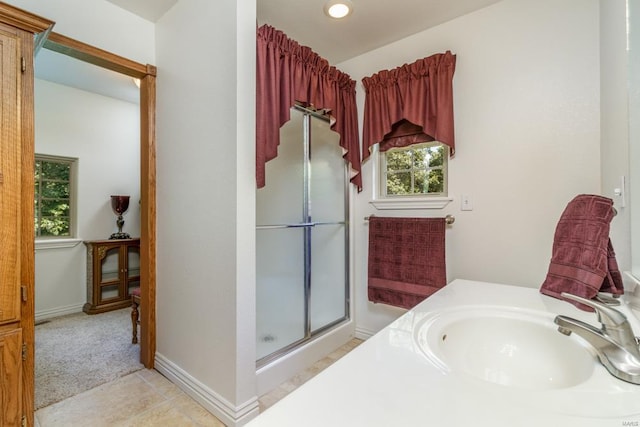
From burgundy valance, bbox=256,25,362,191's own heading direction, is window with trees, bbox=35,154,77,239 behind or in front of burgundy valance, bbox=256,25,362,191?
behind

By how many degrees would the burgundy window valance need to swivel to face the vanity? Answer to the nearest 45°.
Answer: approximately 45° to its left

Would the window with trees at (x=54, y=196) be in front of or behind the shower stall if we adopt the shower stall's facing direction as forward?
behind

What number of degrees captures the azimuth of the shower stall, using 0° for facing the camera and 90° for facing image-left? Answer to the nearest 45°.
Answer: approximately 315°

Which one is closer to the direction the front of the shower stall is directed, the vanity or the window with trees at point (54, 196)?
the vanity

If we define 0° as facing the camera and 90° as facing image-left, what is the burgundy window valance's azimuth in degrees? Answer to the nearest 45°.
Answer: approximately 45°

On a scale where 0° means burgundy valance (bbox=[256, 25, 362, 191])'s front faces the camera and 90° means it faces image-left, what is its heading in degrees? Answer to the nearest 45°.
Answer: approximately 315°

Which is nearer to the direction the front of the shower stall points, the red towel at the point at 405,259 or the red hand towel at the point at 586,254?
the red hand towel

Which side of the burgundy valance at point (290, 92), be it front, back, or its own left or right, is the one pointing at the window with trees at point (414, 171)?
left
